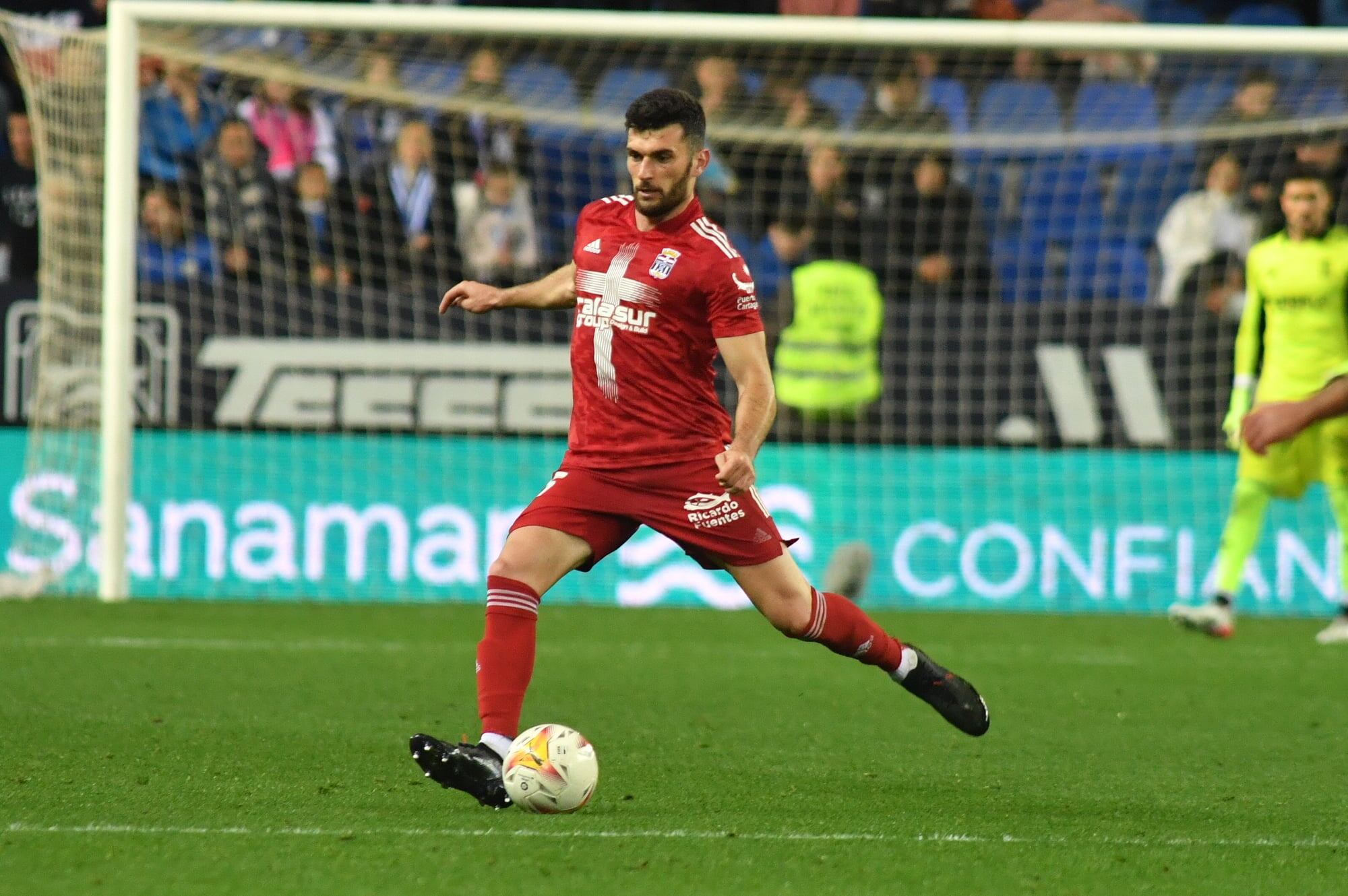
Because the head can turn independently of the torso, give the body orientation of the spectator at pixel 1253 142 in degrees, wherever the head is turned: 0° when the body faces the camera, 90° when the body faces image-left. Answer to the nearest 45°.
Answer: approximately 0°

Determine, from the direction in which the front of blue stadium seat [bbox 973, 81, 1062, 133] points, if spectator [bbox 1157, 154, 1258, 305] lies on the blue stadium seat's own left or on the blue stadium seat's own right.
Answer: on the blue stadium seat's own left

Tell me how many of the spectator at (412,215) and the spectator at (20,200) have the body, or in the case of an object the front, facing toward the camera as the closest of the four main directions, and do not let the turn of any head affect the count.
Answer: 2

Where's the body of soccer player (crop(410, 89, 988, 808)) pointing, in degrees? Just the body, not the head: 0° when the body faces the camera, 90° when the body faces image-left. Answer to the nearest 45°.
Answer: approximately 45°

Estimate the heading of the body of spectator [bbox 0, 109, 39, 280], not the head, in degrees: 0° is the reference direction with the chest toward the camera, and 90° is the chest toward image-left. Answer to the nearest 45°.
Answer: approximately 0°

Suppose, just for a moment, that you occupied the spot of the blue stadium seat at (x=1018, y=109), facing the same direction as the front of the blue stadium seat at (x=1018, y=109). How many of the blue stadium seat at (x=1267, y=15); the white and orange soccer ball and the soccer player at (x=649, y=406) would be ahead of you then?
2
